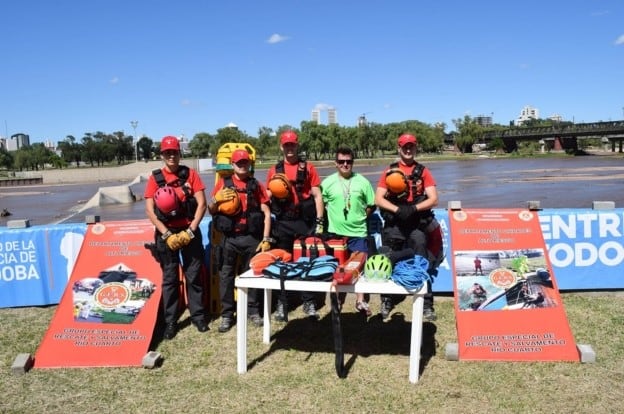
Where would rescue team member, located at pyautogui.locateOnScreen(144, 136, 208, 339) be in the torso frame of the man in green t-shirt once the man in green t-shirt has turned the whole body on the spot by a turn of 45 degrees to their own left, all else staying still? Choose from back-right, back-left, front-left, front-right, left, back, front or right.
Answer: back-right

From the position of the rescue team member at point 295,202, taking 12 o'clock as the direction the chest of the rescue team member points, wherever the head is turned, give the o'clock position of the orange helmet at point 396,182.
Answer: The orange helmet is roughly at 10 o'clock from the rescue team member.

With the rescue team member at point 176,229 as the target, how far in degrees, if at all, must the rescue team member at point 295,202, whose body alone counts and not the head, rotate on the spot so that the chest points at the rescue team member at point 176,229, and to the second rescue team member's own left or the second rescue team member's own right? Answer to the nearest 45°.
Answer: approximately 90° to the second rescue team member's own right

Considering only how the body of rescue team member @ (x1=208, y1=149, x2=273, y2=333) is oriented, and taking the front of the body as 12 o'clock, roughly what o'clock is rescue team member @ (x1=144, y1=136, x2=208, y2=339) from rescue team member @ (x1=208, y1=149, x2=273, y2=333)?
rescue team member @ (x1=144, y1=136, x2=208, y2=339) is roughly at 3 o'clock from rescue team member @ (x1=208, y1=149, x2=273, y2=333).

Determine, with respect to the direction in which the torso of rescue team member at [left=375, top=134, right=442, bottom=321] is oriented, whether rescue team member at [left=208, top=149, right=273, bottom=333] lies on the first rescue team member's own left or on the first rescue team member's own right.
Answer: on the first rescue team member's own right

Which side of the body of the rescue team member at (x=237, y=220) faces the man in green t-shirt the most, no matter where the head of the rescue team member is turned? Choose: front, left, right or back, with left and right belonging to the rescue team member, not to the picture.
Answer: left

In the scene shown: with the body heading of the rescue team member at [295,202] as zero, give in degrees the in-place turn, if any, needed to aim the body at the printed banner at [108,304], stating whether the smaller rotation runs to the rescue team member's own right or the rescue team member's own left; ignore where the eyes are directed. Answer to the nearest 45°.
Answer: approximately 90° to the rescue team member's own right

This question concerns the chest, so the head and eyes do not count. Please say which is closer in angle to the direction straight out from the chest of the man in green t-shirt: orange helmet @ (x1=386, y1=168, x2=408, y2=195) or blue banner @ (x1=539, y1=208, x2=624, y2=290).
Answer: the orange helmet
